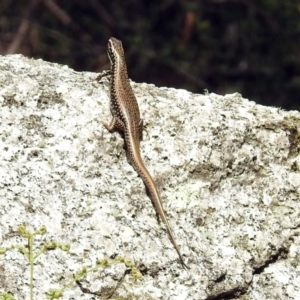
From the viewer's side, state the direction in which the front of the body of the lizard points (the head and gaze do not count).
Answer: away from the camera
